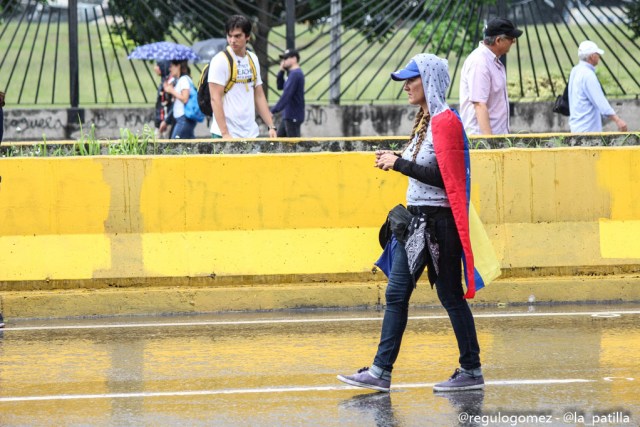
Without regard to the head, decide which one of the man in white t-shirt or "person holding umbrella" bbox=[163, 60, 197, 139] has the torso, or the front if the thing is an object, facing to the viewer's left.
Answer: the person holding umbrella

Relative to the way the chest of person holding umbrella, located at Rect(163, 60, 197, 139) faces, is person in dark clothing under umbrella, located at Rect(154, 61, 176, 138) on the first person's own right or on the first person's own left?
on the first person's own right

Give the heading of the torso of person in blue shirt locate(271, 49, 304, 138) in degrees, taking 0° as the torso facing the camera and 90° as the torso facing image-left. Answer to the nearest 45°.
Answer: approximately 90°

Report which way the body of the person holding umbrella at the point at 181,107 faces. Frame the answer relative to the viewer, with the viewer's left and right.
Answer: facing to the left of the viewer

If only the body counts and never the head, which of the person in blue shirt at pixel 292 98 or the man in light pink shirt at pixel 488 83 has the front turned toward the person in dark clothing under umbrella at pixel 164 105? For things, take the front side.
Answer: the person in blue shirt

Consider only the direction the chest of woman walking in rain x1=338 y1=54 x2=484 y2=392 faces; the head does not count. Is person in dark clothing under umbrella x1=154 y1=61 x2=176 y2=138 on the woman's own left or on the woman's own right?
on the woman's own right

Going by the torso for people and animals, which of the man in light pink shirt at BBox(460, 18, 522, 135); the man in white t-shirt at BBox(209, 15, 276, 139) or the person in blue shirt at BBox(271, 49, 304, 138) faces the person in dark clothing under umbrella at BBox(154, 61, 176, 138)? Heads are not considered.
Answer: the person in blue shirt
